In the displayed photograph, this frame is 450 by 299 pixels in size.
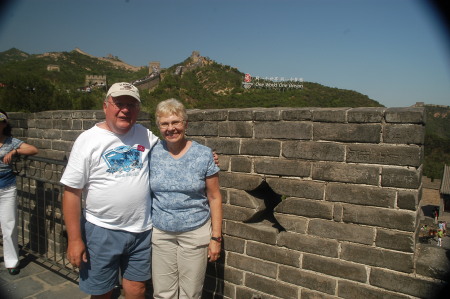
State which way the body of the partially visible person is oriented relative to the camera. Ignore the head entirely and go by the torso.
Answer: toward the camera

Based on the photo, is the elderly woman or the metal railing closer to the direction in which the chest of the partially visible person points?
the elderly woman

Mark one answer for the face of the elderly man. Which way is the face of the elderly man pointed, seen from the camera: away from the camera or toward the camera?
toward the camera

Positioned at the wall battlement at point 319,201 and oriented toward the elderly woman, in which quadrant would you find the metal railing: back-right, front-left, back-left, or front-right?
front-right

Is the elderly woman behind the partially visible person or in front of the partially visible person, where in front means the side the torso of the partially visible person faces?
in front

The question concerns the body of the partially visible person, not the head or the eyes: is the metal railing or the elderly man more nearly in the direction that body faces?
the elderly man

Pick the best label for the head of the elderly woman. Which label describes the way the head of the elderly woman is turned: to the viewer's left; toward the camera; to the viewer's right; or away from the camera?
toward the camera
